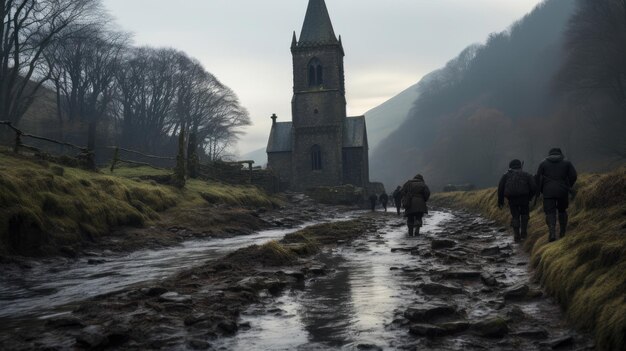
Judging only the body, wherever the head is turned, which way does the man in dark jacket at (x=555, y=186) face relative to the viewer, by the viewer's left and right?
facing away from the viewer

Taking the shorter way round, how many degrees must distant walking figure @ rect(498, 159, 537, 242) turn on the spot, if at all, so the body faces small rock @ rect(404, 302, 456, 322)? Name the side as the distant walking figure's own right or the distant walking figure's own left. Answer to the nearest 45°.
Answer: approximately 180°

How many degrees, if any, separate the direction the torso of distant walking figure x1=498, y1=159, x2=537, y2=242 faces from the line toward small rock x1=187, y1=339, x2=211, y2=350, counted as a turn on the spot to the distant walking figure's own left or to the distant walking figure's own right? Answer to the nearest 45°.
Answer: approximately 180°

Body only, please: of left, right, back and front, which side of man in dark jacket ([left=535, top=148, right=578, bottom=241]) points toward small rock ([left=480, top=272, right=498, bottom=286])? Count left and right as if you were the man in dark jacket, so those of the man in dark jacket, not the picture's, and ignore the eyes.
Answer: back

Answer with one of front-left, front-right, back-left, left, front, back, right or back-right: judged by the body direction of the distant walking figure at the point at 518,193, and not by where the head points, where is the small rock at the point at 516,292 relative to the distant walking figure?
back

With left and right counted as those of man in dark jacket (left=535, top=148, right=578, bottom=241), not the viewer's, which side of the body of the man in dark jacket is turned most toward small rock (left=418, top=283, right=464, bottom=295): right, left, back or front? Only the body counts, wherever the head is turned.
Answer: back

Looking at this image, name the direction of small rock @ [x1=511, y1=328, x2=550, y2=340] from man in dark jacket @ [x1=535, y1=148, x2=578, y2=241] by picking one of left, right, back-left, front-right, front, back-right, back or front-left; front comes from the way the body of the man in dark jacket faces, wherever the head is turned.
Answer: back

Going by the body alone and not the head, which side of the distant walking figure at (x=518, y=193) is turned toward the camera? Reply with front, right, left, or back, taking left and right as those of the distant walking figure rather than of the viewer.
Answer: back

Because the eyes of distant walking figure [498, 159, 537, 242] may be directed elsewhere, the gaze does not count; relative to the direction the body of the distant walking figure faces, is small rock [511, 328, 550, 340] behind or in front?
behind

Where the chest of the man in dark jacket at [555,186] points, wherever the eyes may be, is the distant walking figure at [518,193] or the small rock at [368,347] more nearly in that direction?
the distant walking figure

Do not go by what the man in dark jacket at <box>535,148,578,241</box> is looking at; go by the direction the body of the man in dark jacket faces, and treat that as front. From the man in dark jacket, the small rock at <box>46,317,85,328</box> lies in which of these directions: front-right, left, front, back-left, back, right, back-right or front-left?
back-left

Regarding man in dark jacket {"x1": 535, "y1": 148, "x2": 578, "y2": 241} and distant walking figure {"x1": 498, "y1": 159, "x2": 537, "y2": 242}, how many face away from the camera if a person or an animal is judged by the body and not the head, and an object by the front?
2
